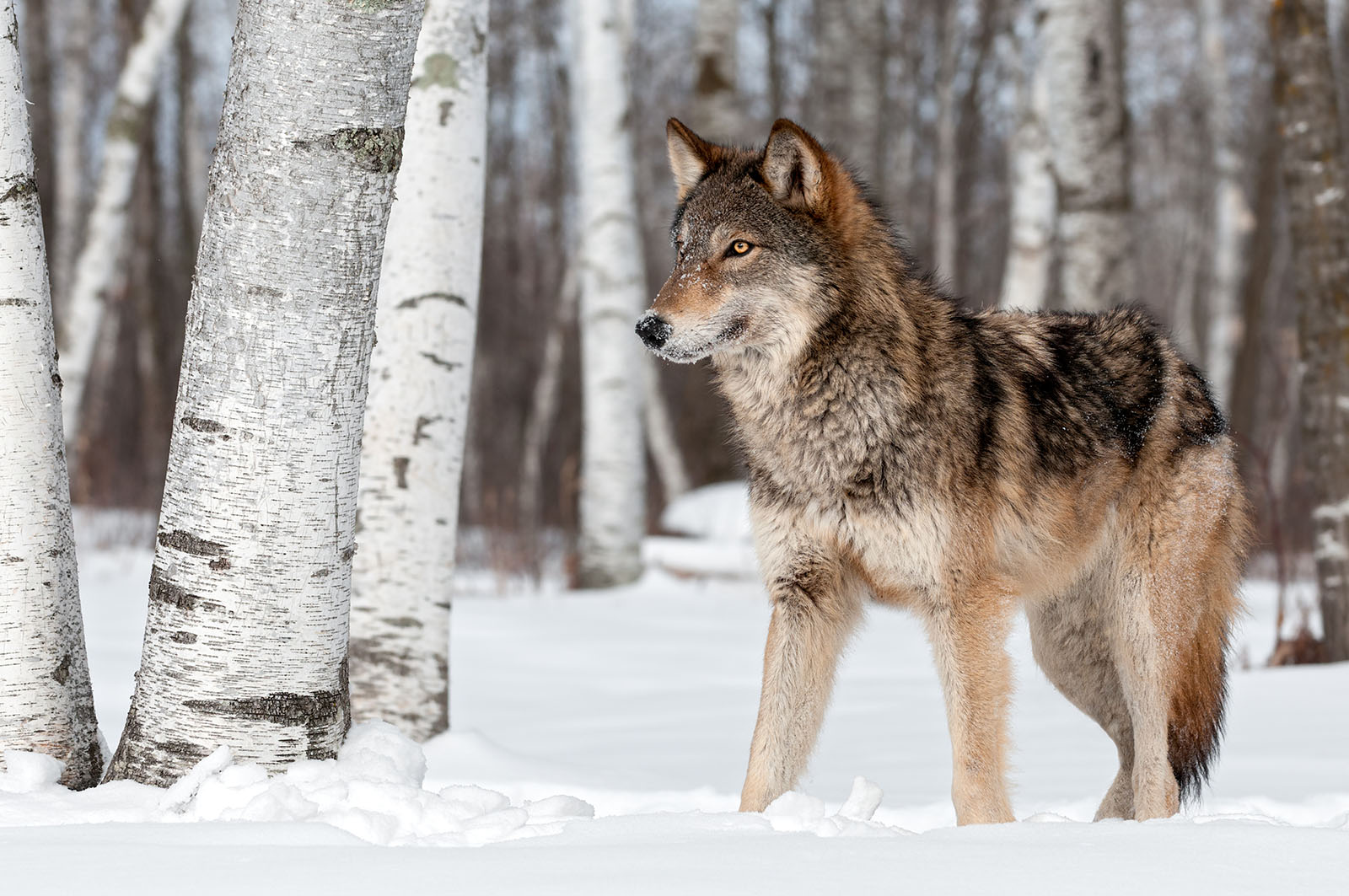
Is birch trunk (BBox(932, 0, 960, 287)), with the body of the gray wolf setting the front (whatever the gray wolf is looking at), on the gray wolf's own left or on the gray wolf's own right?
on the gray wolf's own right

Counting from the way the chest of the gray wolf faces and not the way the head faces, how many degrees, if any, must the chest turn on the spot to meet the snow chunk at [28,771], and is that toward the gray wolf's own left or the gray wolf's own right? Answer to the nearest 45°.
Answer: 0° — it already faces it

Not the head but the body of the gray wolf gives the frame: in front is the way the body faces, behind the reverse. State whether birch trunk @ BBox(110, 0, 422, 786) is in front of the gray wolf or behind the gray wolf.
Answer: in front

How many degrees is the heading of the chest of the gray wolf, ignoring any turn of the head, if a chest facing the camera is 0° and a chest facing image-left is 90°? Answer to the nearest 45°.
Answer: approximately 45°
